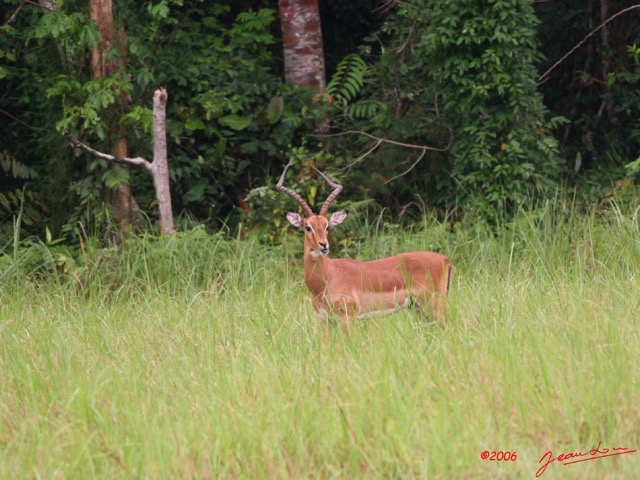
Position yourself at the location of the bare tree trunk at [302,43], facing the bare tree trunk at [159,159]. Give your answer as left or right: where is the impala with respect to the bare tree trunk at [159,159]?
left

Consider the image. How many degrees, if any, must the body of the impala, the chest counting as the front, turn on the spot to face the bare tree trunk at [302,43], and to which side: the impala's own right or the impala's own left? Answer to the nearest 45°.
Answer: approximately 90° to the impala's own right

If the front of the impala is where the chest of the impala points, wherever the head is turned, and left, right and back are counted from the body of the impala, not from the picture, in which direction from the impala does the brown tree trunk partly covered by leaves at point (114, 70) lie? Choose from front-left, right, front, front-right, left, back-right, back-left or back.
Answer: front-right

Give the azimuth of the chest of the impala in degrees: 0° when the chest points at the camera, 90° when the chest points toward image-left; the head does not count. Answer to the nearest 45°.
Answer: approximately 90°

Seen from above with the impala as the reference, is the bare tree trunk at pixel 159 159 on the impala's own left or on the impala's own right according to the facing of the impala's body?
on the impala's own right
